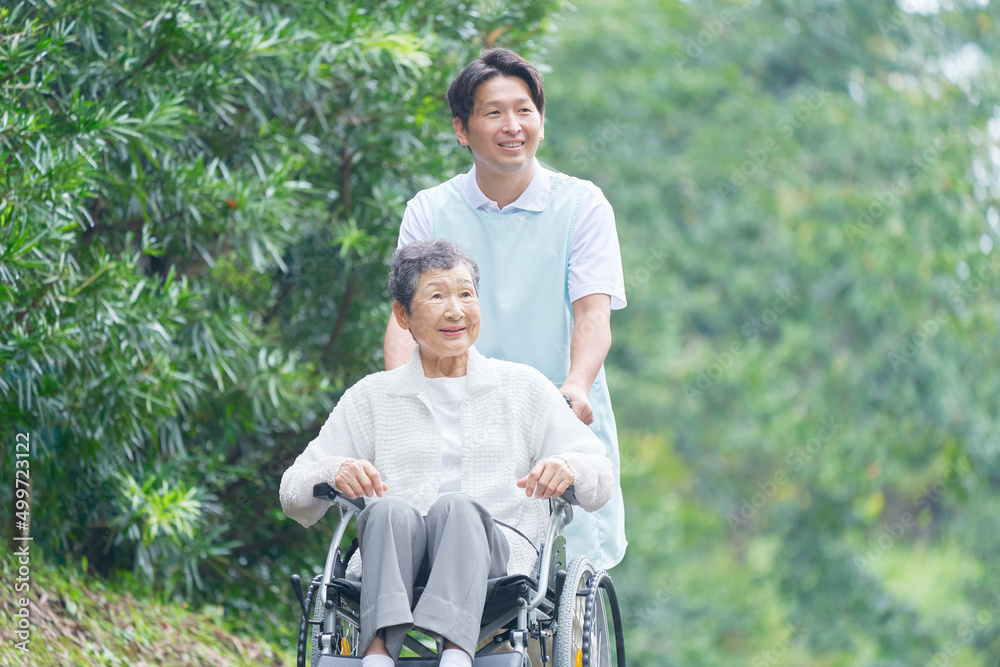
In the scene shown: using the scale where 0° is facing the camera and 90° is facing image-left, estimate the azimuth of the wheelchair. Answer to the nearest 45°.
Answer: approximately 0°

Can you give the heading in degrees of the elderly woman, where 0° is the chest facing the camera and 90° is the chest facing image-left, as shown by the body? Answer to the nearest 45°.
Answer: approximately 0°
